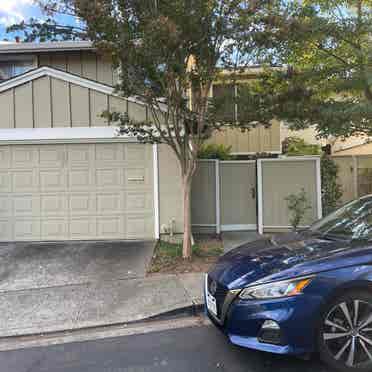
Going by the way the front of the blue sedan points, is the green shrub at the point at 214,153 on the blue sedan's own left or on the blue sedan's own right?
on the blue sedan's own right

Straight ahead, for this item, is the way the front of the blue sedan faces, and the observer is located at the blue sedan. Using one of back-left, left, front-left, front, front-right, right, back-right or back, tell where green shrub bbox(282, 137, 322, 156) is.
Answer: back-right

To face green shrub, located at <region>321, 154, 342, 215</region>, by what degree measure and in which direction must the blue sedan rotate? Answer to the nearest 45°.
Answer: approximately 135° to its right

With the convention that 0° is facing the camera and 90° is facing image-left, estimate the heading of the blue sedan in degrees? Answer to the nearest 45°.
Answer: approximately 45°
